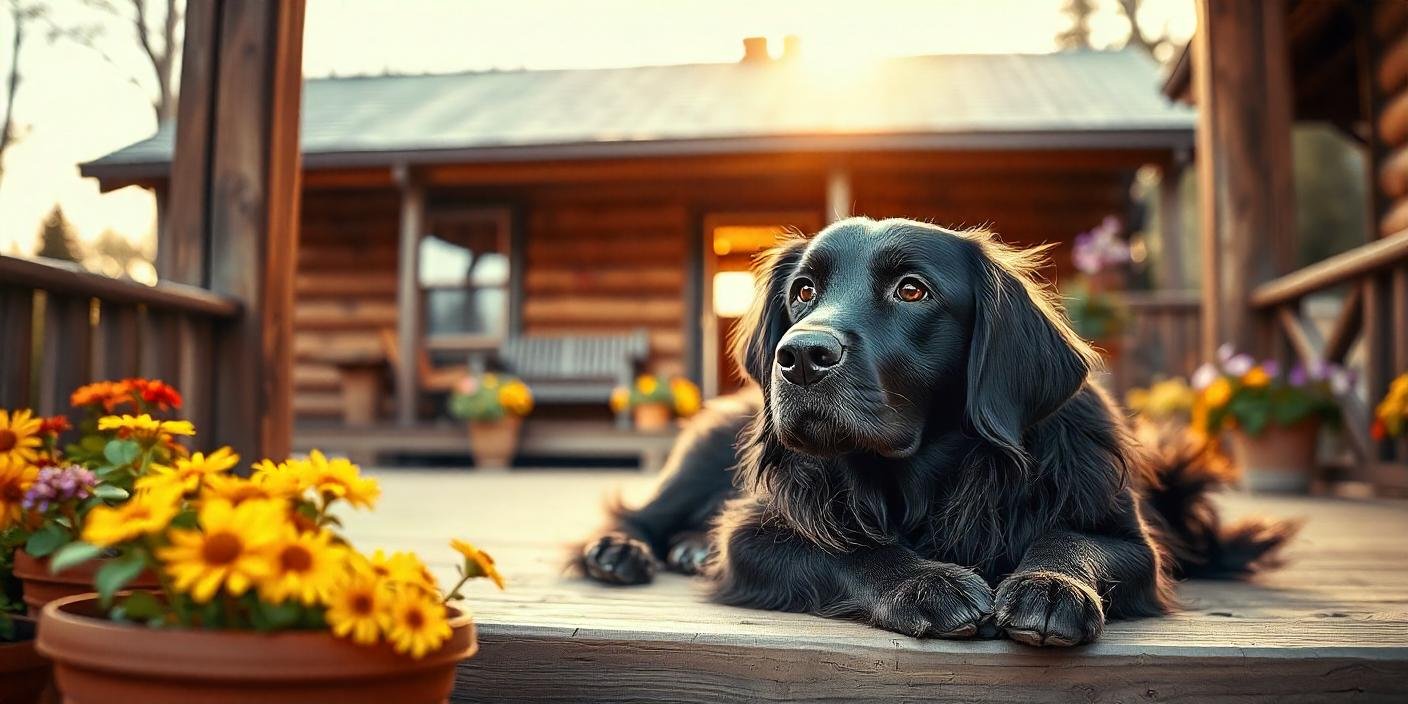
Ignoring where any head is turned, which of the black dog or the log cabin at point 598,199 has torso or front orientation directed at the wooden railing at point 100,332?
the log cabin

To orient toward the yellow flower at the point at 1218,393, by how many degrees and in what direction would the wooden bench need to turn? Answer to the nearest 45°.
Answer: approximately 45° to its left

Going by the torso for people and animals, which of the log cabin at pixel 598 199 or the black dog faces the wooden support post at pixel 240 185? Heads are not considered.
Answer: the log cabin

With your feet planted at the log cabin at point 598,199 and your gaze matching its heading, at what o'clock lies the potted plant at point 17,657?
The potted plant is roughly at 12 o'clock from the log cabin.

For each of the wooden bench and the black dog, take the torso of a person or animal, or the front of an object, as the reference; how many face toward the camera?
2

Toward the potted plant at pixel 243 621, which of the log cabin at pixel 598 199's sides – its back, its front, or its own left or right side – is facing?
front

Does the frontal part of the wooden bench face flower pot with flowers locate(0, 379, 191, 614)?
yes

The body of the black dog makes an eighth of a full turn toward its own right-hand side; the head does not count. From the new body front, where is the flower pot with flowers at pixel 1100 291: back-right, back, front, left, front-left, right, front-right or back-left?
back-right

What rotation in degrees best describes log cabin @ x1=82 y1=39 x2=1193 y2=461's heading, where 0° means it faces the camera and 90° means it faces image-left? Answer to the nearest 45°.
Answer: approximately 0°

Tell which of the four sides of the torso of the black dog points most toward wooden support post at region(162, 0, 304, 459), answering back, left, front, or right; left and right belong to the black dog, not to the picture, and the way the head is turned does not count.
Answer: right

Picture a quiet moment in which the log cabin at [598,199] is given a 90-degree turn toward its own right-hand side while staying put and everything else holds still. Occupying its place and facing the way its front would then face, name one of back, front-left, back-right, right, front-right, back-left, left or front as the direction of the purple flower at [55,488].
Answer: left

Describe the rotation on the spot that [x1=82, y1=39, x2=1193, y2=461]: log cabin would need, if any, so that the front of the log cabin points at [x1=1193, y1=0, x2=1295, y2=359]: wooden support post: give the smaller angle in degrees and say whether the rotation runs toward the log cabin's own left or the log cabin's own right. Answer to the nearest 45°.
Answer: approximately 45° to the log cabin's own left

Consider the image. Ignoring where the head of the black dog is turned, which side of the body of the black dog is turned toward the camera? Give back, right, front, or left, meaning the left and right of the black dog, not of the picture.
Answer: front

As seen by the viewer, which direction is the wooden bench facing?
toward the camera

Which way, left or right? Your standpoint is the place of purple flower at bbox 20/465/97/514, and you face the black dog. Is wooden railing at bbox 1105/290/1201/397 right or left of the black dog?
left

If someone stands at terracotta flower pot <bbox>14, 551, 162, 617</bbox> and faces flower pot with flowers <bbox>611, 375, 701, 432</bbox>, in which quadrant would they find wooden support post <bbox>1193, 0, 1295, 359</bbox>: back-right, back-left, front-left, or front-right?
front-right

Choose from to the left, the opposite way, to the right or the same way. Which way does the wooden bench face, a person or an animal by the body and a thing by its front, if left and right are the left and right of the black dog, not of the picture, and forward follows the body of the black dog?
the same way
